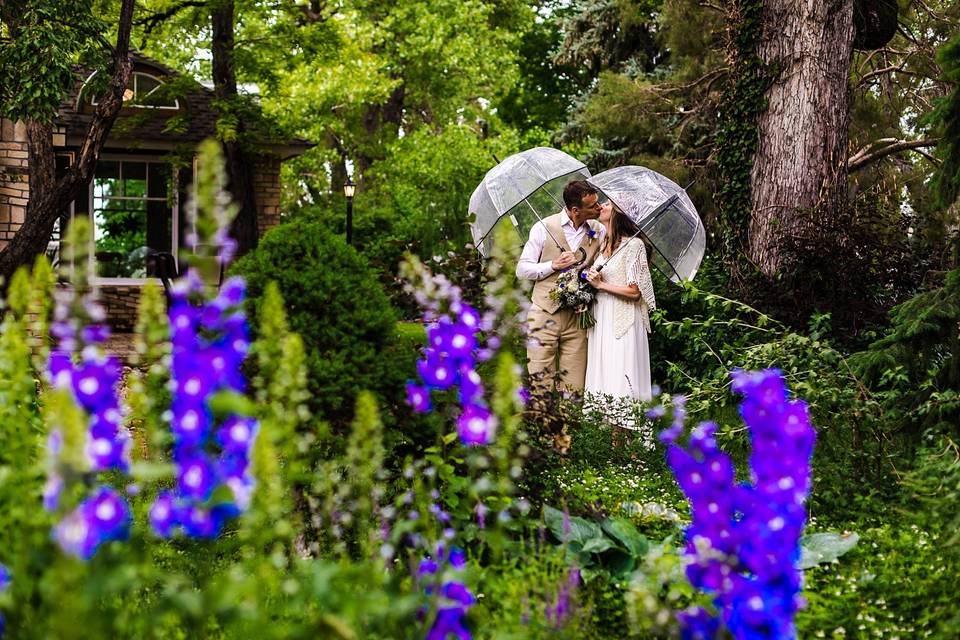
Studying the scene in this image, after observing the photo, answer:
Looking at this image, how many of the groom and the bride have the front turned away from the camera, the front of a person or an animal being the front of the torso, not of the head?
0

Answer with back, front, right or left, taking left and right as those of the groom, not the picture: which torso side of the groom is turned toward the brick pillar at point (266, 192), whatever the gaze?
back

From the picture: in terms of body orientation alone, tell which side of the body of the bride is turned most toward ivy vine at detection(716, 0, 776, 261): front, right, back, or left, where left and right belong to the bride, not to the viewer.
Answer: back

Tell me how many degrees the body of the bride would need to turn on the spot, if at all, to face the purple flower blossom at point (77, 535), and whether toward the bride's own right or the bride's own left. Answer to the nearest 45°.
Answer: approximately 45° to the bride's own left

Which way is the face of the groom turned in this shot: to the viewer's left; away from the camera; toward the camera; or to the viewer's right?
to the viewer's right

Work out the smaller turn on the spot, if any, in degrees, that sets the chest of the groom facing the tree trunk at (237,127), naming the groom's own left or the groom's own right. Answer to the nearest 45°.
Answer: approximately 180°

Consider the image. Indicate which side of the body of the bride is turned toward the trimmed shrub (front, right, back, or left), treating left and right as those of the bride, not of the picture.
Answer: front

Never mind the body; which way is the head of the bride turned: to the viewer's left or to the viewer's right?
to the viewer's left

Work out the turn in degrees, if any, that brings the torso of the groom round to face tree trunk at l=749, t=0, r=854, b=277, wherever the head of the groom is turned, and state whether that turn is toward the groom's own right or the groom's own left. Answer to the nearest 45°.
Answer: approximately 90° to the groom's own left

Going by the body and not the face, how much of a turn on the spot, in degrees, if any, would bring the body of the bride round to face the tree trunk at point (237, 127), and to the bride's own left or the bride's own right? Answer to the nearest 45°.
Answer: approximately 90° to the bride's own right

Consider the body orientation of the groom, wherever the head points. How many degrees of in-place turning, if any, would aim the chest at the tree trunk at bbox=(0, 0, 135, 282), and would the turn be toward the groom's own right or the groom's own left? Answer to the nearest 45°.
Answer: approximately 180°

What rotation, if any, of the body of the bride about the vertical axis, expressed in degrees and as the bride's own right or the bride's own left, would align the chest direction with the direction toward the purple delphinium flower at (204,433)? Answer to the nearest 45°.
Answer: approximately 45° to the bride's own left

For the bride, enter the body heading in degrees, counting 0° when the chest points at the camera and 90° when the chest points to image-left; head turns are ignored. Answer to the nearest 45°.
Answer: approximately 45°
